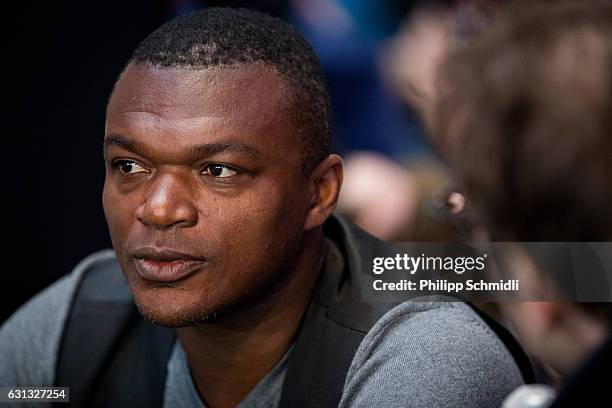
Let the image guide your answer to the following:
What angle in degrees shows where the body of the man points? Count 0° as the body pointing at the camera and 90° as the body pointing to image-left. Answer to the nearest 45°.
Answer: approximately 45°

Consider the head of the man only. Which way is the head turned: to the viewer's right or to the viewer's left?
to the viewer's left

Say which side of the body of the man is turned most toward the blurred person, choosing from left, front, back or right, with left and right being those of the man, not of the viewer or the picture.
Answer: left
